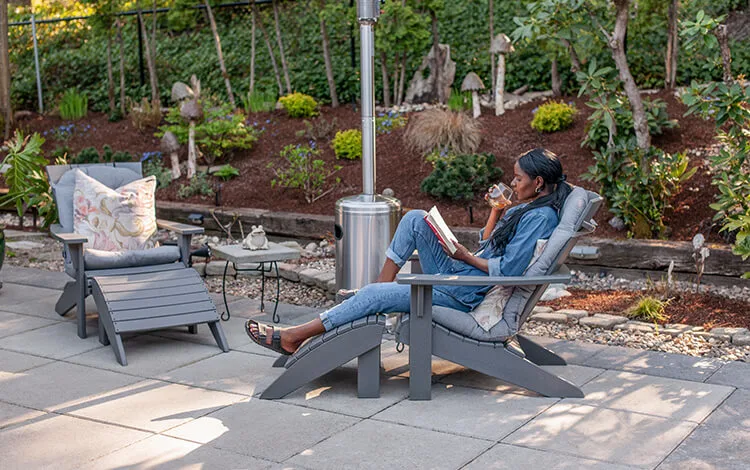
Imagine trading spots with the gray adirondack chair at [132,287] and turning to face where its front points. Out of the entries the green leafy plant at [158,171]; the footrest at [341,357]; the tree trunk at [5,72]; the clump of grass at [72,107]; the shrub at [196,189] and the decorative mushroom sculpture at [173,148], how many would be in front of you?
1

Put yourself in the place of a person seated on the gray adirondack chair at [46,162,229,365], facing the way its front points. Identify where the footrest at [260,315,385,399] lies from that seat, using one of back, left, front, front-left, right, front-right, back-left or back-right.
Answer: front

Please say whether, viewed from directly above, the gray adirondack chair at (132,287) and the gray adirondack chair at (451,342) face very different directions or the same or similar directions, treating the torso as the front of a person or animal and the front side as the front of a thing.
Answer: very different directions

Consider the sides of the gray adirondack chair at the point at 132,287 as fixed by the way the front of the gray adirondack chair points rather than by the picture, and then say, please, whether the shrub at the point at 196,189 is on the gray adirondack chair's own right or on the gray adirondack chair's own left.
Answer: on the gray adirondack chair's own left

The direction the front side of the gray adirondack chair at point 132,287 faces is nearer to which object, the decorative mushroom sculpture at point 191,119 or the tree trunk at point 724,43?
the tree trunk

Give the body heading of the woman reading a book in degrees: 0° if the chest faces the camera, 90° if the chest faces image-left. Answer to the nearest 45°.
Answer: approximately 90°

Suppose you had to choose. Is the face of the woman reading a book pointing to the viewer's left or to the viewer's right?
to the viewer's left

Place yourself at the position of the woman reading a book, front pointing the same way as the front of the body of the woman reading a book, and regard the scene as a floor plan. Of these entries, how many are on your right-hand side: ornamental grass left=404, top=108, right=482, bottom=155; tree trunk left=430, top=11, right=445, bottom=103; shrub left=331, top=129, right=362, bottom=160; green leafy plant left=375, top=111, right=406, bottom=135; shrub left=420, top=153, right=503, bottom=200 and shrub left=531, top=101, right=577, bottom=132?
6

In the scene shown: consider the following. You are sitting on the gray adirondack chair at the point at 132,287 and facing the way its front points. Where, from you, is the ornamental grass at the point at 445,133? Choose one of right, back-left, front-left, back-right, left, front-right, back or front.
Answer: left

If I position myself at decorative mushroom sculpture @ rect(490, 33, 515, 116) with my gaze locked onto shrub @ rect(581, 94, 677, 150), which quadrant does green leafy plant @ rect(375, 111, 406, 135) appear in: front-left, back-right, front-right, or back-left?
back-right

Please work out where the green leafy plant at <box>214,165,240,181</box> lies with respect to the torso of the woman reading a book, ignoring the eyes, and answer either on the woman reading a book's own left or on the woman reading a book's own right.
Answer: on the woman reading a book's own right

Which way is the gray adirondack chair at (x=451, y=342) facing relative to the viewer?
to the viewer's left

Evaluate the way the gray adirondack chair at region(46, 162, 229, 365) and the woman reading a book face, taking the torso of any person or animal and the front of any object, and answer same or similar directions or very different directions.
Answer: very different directions

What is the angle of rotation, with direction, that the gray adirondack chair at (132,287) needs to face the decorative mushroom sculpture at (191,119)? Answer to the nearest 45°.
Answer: approximately 135° to its left

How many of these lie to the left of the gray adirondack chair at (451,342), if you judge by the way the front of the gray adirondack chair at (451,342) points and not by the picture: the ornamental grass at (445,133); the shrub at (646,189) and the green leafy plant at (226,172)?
0

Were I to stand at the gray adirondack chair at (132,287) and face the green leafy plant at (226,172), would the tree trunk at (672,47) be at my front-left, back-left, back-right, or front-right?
front-right

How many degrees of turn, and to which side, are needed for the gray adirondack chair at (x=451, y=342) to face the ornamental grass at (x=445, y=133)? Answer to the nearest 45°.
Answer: approximately 90° to its right

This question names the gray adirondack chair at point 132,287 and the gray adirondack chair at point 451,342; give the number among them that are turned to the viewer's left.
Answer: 1
